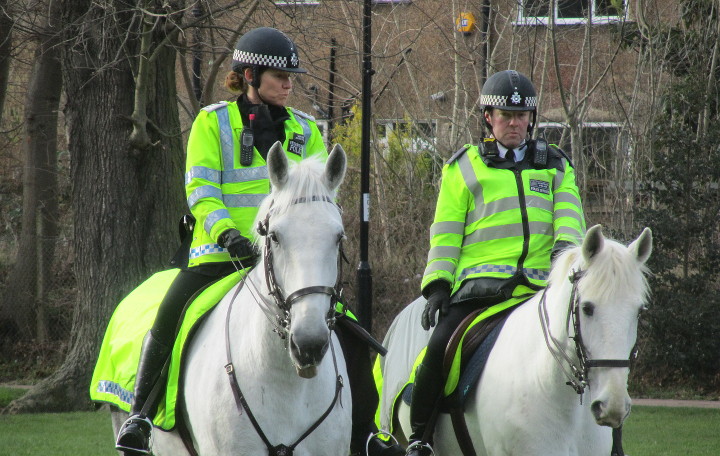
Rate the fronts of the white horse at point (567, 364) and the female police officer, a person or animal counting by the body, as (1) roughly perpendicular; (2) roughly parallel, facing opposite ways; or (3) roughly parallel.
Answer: roughly parallel

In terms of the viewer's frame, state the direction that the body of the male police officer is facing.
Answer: toward the camera

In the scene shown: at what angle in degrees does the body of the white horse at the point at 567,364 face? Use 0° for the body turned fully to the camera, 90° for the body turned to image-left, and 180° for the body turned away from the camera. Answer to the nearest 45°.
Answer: approximately 315°

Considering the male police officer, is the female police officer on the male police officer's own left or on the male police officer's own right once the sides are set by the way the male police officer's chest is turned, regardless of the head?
on the male police officer's own right

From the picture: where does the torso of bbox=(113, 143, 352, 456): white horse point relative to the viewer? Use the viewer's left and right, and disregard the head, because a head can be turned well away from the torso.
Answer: facing the viewer and to the right of the viewer

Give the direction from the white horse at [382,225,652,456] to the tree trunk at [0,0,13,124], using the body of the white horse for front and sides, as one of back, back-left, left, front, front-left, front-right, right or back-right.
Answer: back

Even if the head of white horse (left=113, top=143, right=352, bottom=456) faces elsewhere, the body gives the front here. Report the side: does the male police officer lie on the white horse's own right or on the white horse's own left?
on the white horse's own left

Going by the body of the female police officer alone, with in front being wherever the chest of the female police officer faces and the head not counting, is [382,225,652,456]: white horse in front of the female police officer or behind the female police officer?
in front

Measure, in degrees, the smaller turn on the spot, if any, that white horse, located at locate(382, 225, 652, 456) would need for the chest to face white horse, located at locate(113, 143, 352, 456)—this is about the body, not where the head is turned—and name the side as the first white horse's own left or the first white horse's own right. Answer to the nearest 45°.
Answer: approximately 90° to the first white horse's own right

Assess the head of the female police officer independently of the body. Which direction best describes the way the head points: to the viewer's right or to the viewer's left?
to the viewer's right

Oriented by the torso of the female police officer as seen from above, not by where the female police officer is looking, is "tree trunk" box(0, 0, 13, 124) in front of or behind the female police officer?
behind
